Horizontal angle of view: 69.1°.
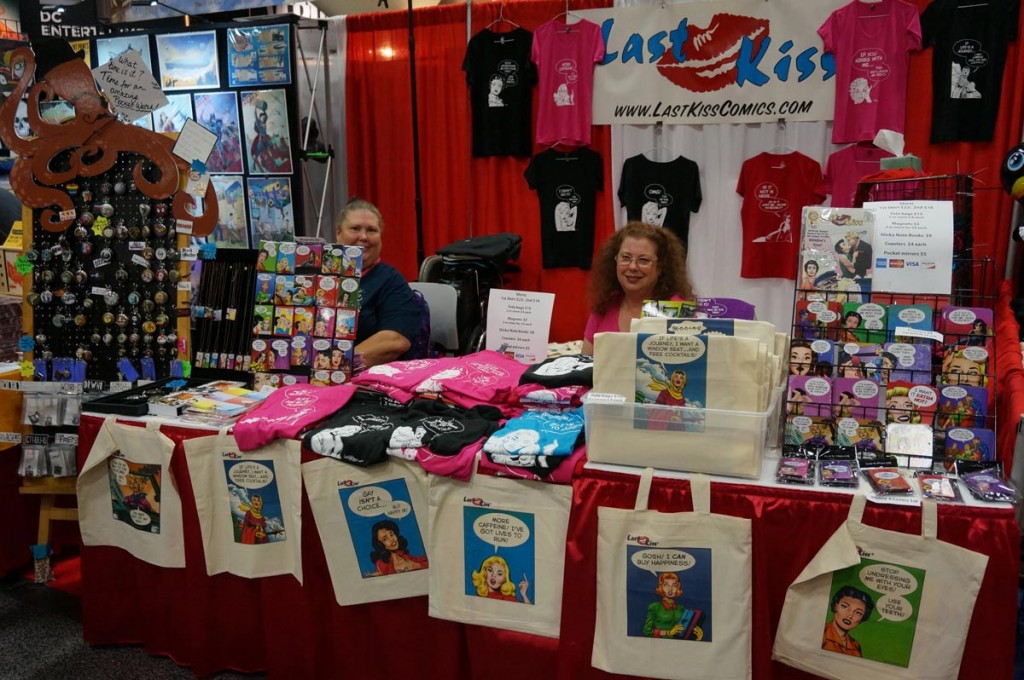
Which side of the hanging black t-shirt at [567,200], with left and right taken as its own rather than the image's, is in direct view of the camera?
front

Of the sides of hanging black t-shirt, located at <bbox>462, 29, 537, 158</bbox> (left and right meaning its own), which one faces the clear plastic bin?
front

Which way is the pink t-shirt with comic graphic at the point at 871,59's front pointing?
toward the camera

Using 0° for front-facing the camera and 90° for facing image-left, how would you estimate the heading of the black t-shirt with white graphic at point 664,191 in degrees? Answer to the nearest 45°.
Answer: approximately 0°

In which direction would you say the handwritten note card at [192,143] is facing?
toward the camera

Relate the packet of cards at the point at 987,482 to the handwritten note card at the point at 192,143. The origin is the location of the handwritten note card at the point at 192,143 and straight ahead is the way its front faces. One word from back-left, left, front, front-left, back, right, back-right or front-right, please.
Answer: front-left

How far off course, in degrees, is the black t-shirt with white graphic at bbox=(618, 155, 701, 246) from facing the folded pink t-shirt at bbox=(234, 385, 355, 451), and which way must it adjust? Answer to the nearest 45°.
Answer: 0° — it already faces it

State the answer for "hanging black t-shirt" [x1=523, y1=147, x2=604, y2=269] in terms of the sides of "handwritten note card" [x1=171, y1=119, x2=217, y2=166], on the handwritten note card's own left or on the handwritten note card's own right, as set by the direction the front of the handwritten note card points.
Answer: on the handwritten note card's own left

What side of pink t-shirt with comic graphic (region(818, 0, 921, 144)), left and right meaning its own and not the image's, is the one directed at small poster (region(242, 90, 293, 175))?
right

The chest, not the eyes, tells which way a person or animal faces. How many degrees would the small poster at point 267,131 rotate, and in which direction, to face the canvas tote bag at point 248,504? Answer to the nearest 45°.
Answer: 0° — it already faces it

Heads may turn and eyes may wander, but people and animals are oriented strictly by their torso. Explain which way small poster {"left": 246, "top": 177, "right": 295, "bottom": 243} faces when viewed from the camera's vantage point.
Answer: facing the viewer

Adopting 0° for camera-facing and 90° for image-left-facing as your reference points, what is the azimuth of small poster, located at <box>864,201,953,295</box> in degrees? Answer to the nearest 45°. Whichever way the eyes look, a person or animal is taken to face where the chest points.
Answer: approximately 0°

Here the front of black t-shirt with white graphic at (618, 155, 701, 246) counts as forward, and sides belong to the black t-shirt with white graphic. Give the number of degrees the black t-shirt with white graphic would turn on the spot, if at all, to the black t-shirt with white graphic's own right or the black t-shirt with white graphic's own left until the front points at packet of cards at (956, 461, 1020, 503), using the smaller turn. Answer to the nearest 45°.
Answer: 0° — it already faces it
